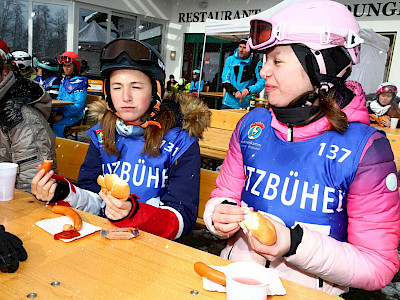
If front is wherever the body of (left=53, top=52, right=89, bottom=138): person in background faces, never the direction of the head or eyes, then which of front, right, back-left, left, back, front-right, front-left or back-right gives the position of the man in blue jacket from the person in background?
back-left

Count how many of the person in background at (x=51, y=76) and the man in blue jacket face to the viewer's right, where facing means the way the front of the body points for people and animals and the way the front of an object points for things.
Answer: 0

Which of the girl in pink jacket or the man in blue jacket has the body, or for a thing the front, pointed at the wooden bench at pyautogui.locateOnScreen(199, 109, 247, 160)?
the man in blue jacket

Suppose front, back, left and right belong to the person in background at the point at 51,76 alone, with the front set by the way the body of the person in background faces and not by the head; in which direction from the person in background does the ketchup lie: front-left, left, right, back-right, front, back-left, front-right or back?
front-left

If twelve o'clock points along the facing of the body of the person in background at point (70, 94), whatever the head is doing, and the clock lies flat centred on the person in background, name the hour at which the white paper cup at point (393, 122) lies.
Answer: The white paper cup is roughly at 8 o'clock from the person in background.

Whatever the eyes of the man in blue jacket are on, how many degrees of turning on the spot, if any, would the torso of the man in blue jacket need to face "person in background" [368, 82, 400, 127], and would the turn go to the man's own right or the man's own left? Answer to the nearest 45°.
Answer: approximately 90° to the man's own left

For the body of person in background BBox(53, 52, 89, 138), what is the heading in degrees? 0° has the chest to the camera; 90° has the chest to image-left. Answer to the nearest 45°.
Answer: approximately 45°

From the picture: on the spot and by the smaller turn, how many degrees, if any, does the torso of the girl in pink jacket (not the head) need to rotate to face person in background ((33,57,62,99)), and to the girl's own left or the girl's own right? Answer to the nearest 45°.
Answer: approximately 90° to the girl's own right

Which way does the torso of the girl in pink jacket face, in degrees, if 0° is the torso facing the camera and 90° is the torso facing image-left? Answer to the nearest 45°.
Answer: approximately 45°

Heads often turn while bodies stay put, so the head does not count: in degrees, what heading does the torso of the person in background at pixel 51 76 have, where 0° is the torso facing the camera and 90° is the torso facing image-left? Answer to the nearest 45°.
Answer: approximately 45°

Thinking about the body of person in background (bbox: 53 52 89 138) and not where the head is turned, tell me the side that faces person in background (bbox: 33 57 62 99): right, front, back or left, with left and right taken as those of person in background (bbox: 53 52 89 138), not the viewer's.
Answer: right

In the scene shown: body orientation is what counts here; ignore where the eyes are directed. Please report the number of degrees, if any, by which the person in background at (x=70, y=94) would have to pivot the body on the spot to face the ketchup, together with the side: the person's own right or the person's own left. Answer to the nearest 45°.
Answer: approximately 45° to the person's own left
